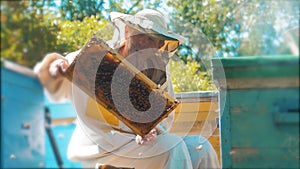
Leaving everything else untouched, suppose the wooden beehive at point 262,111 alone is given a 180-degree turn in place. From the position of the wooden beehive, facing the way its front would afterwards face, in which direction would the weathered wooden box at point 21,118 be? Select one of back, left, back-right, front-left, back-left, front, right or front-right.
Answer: front-left

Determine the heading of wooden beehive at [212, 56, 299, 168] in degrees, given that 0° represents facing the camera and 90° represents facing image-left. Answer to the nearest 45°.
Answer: approximately 0°
